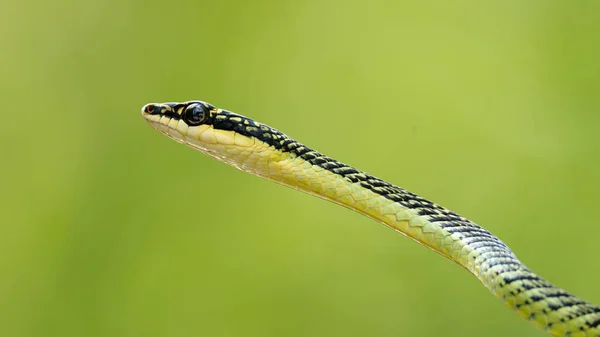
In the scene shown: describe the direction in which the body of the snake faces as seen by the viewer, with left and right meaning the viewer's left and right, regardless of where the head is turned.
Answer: facing to the left of the viewer
